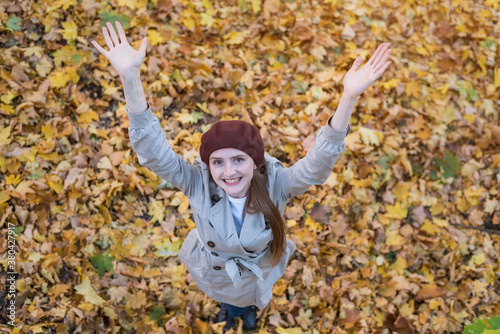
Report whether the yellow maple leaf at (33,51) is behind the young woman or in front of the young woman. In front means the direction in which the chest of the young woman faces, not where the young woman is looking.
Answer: behind

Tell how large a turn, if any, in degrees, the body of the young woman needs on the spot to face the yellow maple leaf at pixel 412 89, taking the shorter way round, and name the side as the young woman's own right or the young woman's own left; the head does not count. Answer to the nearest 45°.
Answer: approximately 135° to the young woman's own left

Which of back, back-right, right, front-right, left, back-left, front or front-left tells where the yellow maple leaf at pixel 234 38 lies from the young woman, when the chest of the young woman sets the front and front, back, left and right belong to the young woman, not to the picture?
back

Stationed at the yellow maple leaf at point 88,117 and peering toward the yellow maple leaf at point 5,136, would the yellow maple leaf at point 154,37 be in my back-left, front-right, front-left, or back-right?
back-right

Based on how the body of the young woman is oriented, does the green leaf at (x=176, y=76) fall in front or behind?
behind

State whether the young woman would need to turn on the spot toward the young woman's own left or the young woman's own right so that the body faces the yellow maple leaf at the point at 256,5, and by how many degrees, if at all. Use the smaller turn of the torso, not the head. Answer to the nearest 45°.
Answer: approximately 180°

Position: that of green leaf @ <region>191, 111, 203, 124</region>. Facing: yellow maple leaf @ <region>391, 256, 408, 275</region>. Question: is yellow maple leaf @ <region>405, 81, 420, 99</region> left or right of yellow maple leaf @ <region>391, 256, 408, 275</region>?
left

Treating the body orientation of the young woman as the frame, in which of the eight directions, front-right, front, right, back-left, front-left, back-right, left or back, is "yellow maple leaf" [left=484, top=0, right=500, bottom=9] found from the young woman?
back-left

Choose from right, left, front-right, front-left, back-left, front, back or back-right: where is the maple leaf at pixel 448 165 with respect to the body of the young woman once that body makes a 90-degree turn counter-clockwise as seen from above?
front-left

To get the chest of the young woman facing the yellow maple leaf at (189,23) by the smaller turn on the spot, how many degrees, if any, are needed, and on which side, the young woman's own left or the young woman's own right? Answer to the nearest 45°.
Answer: approximately 180°

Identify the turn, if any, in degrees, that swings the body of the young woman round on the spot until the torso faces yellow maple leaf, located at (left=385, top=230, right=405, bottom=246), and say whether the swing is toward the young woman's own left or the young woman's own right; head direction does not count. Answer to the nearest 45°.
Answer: approximately 135° to the young woman's own left

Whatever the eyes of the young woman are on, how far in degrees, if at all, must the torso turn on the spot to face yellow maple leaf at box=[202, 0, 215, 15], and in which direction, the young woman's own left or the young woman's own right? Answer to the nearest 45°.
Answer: approximately 180°

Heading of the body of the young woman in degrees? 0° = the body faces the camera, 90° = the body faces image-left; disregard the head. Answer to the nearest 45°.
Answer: approximately 0°
